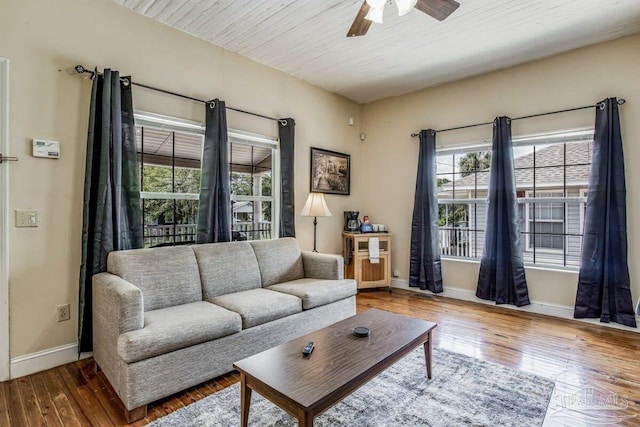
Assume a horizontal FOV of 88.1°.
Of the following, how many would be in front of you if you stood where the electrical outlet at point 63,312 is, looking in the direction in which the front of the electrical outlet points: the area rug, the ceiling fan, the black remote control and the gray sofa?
4

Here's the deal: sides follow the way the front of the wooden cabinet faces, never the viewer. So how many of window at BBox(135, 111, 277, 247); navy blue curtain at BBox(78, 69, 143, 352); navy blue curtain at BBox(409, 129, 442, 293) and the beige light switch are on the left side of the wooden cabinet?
1

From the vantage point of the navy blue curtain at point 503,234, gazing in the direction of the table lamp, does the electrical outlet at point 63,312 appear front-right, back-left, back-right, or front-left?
front-left

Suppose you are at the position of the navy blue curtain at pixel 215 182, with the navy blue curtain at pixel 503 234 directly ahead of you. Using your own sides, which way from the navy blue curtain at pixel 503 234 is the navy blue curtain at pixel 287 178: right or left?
left

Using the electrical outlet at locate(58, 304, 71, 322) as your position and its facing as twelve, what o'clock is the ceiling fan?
The ceiling fan is roughly at 12 o'clock from the electrical outlet.

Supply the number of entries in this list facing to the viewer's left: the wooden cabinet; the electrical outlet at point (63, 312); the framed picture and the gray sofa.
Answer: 0

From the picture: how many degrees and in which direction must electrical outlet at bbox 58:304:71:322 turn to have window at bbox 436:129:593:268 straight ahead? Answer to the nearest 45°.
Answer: approximately 45° to its left

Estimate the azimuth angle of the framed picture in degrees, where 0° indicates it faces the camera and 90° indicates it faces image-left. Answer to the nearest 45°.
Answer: approximately 315°

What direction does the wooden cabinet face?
toward the camera

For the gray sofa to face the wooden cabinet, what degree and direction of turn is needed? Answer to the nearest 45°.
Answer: approximately 90° to its left

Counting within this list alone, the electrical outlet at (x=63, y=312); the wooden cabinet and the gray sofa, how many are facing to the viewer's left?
0

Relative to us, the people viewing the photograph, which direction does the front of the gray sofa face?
facing the viewer and to the right of the viewer

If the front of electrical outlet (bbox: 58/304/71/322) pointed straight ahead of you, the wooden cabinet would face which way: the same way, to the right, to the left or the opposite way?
to the right
